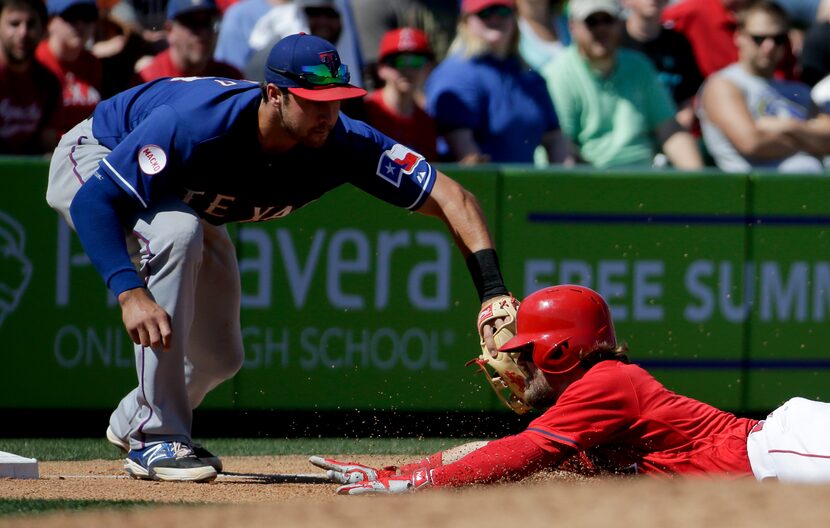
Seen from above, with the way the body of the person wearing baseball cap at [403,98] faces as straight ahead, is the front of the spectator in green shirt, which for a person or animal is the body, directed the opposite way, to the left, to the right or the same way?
the same way

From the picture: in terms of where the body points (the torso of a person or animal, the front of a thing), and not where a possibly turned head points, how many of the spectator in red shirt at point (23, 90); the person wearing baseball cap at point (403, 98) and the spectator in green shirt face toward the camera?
3

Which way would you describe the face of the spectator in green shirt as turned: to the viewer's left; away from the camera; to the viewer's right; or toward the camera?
toward the camera

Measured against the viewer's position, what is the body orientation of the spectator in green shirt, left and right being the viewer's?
facing the viewer

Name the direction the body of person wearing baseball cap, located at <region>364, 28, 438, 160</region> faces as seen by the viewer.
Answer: toward the camera

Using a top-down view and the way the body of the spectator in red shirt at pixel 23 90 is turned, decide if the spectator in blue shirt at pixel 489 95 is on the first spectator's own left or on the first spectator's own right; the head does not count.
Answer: on the first spectator's own left

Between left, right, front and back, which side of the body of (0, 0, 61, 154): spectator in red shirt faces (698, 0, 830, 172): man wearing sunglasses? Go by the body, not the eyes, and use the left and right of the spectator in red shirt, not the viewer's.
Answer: left

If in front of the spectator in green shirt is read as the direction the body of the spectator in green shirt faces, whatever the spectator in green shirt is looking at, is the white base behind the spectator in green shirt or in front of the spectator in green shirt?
in front

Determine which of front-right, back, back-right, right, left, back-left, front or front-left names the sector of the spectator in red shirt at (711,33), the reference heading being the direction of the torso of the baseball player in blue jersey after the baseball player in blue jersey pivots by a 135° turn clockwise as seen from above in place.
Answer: back-right

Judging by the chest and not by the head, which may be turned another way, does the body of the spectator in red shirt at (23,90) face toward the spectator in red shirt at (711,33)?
no

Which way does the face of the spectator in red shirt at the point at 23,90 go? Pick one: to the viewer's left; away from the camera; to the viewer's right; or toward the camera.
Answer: toward the camera

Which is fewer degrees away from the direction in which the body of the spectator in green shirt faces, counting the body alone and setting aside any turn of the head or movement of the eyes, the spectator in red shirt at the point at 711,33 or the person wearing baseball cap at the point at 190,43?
the person wearing baseball cap

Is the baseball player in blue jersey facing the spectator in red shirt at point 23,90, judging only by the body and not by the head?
no

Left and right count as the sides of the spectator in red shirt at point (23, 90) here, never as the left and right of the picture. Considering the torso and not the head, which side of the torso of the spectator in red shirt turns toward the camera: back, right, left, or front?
front

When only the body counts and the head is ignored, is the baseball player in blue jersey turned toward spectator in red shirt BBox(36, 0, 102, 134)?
no

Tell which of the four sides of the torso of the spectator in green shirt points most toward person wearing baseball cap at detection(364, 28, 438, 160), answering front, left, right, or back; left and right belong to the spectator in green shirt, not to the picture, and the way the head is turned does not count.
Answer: right

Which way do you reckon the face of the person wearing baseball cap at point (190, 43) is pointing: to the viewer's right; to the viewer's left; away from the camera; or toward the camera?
toward the camera

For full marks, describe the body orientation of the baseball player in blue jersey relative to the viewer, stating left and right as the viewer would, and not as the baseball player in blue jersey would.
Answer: facing the viewer and to the right of the viewer
